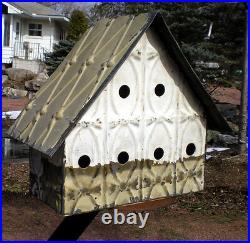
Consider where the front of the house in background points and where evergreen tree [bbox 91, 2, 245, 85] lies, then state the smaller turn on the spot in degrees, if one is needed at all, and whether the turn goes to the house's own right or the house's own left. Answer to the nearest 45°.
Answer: approximately 45° to the house's own left

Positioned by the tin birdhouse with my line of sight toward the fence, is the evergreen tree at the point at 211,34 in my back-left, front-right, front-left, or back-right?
front-right

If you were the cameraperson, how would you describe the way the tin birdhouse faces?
facing the viewer and to the right of the viewer

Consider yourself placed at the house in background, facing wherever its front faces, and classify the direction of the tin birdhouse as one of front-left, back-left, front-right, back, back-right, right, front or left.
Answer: front

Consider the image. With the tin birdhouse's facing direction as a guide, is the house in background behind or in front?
behind

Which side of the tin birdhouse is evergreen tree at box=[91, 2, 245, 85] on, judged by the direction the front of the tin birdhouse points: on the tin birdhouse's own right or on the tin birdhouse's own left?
on the tin birdhouse's own left

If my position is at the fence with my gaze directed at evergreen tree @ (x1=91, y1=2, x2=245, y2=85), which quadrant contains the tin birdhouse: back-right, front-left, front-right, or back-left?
front-right

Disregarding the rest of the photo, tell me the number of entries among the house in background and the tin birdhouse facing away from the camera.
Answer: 0

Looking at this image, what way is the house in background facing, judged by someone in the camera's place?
facing the viewer

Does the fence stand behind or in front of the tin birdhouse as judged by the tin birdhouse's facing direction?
behind
